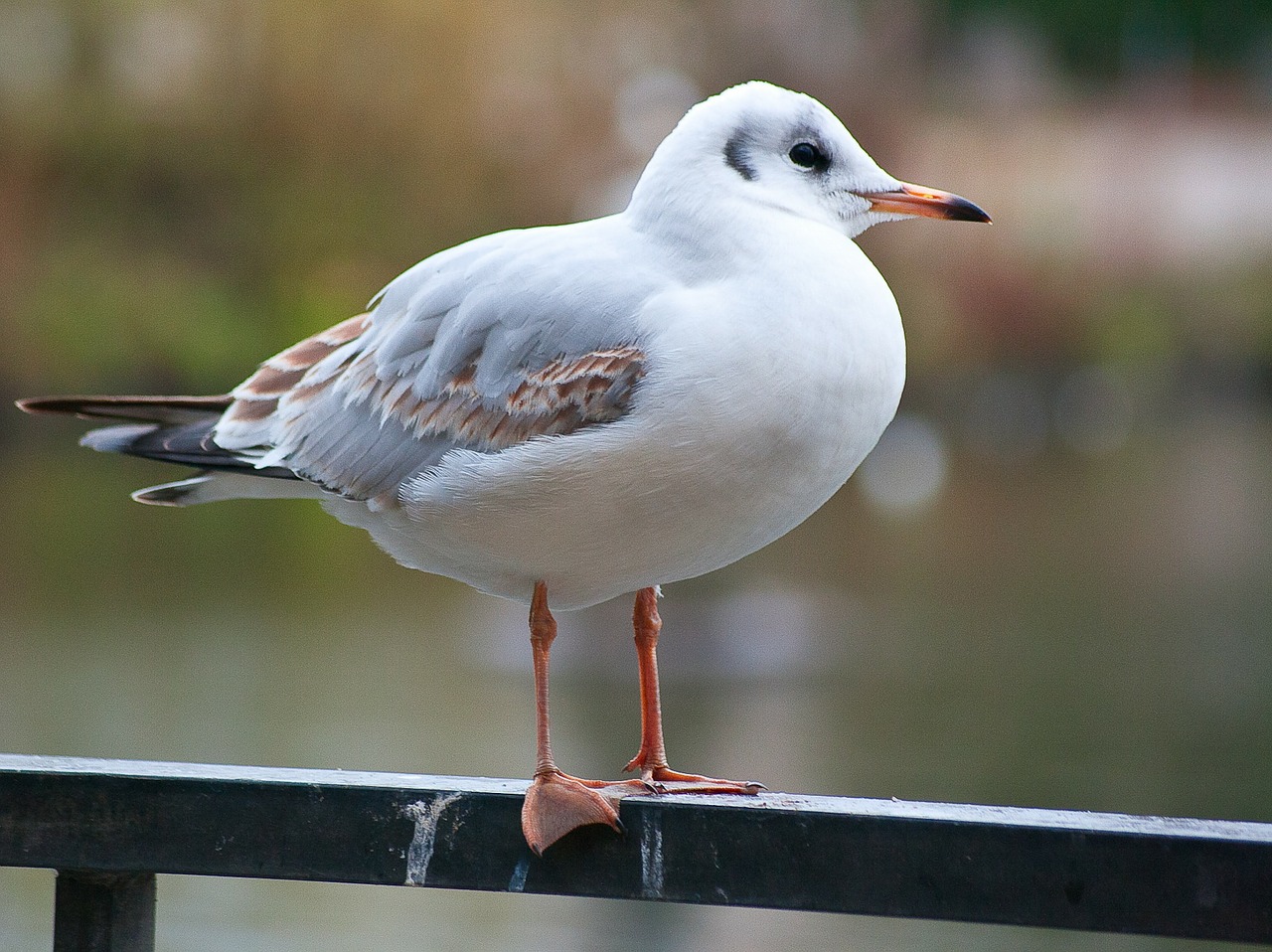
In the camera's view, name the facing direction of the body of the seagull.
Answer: to the viewer's right
